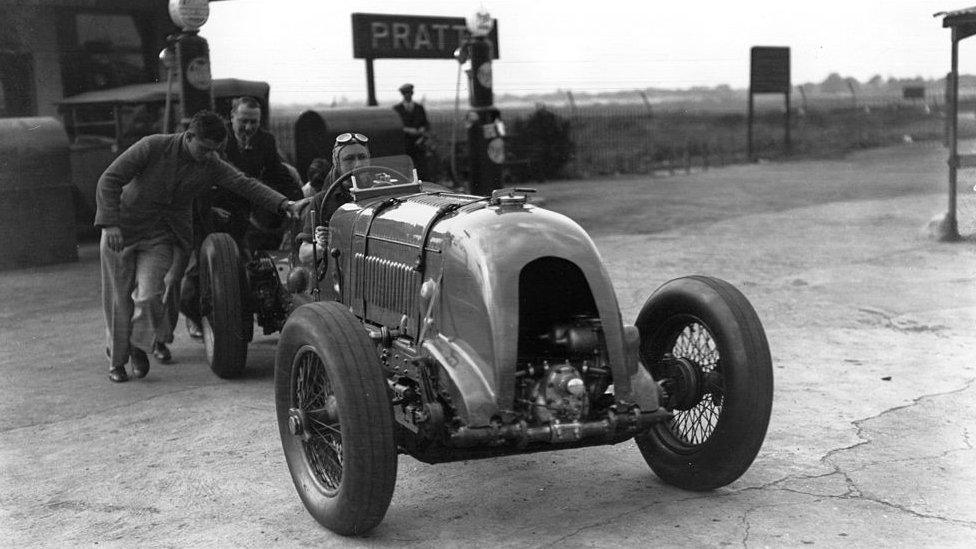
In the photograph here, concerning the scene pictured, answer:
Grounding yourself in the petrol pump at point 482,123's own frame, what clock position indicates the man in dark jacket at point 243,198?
The man in dark jacket is roughly at 2 o'clock from the petrol pump.

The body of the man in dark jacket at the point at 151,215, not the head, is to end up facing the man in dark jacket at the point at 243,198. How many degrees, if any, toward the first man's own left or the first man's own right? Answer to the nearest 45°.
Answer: approximately 90° to the first man's own left

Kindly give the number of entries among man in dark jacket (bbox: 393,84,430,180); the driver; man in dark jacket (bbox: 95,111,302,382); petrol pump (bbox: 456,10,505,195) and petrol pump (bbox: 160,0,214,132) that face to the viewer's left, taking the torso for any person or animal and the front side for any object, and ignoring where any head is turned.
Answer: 0

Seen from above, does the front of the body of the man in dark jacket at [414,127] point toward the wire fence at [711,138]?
no

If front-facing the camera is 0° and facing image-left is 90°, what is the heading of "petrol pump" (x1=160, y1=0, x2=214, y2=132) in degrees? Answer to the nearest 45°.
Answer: approximately 315°

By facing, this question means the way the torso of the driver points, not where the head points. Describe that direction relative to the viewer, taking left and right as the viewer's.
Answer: facing the viewer and to the right of the viewer

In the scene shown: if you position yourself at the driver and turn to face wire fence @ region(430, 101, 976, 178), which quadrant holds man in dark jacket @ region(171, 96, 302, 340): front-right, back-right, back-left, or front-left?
front-left

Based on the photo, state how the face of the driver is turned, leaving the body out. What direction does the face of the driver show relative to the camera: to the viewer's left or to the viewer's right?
to the viewer's right

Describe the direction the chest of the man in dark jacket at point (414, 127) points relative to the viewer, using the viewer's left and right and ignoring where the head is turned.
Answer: facing the viewer

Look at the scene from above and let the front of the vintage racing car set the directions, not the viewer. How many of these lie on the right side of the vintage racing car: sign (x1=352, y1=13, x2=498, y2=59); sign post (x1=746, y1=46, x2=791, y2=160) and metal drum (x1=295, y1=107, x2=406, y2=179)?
0

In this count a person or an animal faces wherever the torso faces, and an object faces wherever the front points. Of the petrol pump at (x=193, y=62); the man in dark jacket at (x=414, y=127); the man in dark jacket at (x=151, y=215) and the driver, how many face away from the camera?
0

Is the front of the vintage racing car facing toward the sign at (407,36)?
no

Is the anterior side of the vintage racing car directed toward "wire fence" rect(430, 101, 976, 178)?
no

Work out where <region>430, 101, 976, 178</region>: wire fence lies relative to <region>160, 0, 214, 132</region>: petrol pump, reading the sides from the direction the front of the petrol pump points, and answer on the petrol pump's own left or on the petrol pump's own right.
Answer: on the petrol pump's own left

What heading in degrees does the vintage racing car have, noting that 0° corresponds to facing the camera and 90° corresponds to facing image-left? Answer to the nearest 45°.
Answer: approximately 315°

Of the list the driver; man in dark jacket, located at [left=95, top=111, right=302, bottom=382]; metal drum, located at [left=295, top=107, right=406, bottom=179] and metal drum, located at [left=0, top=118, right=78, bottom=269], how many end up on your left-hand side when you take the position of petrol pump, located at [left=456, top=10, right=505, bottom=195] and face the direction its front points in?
0
